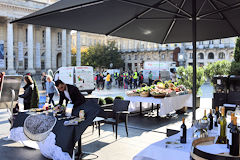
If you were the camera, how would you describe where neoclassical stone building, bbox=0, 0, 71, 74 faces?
facing the viewer and to the right of the viewer

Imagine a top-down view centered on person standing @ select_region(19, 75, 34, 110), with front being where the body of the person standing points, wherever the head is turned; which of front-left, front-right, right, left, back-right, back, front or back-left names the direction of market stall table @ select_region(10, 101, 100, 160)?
left

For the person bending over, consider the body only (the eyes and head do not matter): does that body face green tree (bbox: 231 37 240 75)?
no

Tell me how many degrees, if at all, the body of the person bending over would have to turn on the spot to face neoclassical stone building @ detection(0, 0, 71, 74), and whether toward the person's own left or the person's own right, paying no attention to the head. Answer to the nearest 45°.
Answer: approximately 135° to the person's own right

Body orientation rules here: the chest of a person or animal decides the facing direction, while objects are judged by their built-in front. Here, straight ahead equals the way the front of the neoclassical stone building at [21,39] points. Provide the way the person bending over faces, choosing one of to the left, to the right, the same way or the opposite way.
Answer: to the right

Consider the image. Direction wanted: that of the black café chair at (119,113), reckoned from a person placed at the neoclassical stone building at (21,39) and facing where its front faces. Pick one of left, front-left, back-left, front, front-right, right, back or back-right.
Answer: front-right

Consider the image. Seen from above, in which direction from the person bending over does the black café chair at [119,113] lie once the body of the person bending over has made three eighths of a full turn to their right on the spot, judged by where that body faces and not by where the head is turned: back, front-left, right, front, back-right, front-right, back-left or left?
front-right

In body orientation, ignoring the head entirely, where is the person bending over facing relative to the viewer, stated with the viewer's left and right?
facing the viewer and to the left of the viewer

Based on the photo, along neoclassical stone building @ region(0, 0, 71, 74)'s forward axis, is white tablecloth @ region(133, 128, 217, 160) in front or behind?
in front

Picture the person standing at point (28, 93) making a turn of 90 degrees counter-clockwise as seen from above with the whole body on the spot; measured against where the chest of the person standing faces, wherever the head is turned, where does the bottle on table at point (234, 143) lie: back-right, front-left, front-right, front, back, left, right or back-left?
front

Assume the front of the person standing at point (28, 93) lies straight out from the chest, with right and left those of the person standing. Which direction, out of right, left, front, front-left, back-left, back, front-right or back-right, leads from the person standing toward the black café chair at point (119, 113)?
back-left

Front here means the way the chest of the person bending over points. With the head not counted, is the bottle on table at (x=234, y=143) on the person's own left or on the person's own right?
on the person's own left
